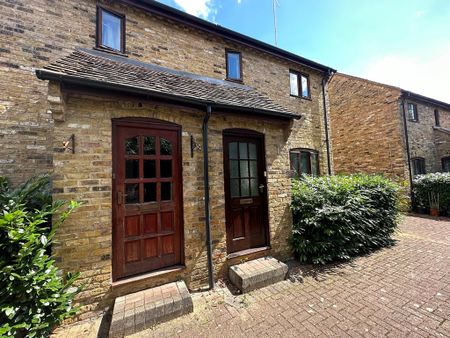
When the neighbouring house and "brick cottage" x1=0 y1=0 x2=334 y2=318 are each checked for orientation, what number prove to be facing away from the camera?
0

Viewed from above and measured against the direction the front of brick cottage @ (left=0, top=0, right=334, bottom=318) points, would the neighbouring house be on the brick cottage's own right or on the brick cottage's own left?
on the brick cottage's own left

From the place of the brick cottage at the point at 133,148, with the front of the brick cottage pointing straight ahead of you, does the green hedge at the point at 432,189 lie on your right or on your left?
on your left
